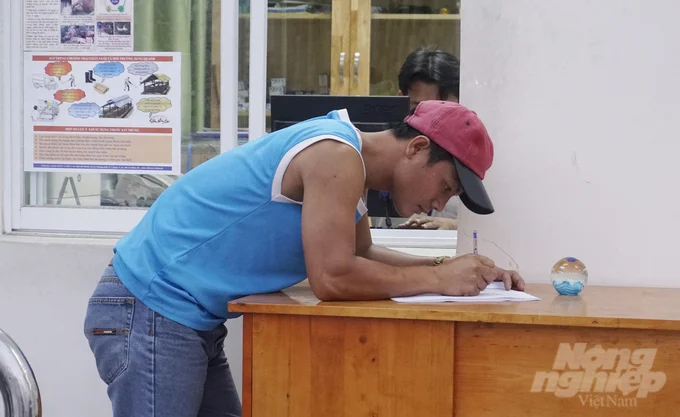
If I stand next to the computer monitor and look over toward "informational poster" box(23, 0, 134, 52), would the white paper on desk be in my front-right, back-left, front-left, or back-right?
back-left

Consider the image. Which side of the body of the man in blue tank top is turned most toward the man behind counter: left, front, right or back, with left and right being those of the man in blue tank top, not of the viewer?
left

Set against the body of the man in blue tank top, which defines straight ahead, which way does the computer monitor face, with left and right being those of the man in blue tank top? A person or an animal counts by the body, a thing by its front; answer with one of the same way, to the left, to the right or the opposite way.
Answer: to the left

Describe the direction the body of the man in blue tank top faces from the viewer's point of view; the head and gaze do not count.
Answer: to the viewer's right

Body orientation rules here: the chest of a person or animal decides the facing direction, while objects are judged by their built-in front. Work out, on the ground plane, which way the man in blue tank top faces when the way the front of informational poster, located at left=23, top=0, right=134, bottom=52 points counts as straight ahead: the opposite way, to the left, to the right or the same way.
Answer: to the left

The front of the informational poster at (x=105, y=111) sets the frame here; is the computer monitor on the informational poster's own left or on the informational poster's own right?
on the informational poster's own left

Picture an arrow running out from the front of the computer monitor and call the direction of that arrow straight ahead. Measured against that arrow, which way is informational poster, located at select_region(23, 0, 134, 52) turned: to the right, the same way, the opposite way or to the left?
the opposite way

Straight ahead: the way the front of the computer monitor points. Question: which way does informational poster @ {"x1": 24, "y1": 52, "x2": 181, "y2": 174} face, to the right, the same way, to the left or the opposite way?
the opposite way

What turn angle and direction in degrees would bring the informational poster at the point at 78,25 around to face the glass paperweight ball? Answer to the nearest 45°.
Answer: approximately 45° to its left

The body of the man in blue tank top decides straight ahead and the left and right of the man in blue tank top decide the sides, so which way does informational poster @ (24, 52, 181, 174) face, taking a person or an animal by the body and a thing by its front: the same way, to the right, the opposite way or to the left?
to the right

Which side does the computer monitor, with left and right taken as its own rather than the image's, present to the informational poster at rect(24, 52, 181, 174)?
left

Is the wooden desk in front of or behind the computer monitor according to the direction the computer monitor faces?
behind

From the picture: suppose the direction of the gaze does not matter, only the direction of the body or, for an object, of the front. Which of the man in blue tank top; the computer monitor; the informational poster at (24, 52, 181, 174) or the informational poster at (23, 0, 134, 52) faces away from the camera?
the computer monitor

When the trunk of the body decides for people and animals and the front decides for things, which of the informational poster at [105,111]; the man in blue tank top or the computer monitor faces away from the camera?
the computer monitor

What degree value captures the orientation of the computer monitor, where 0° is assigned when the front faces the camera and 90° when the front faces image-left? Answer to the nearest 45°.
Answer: approximately 180°
